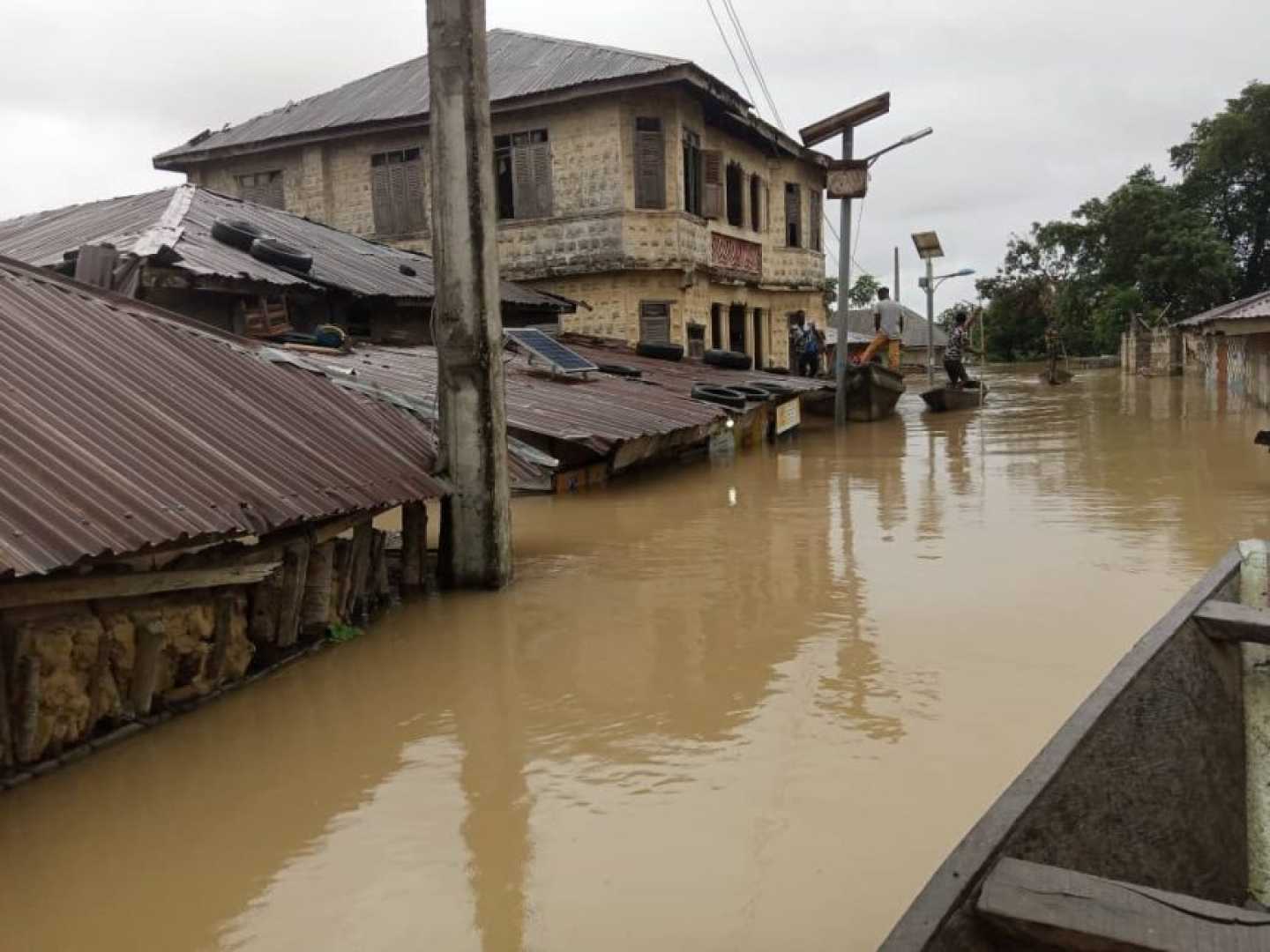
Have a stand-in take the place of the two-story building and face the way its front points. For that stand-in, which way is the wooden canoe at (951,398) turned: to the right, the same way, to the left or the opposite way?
to the right

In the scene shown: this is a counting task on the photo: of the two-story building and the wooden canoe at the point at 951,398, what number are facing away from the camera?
0

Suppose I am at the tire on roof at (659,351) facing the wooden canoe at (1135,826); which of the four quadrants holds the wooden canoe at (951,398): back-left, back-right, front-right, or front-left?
back-left

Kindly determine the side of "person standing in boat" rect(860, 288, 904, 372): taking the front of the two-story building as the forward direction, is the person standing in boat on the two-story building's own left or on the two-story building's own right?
on the two-story building's own left

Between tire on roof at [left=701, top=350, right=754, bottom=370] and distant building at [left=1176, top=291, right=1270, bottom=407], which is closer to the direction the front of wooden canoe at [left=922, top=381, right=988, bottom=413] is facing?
the tire on roof

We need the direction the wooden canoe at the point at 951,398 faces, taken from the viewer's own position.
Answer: facing the viewer and to the left of the viewer

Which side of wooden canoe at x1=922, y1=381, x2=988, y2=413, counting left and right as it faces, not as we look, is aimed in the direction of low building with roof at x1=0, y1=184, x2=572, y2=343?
front

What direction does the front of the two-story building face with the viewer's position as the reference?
facing the viewer and to the right of the viewer

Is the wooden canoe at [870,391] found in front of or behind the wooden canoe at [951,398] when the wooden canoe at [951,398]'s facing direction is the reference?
in front

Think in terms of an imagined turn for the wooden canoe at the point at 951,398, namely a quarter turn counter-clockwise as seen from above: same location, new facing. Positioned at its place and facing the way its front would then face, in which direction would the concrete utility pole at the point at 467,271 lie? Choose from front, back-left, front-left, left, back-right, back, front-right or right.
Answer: front-right

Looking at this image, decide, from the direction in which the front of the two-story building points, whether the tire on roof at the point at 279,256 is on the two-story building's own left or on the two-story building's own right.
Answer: on the two-story building's own right

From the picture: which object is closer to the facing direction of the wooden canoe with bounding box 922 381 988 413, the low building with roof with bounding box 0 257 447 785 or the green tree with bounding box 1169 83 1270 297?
the low building with roof

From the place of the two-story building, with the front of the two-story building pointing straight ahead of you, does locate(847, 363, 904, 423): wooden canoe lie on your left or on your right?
on your left

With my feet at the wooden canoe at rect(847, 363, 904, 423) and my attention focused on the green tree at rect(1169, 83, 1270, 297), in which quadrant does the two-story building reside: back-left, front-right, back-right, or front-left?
back-left
